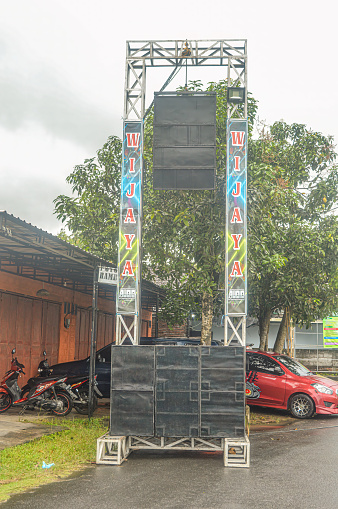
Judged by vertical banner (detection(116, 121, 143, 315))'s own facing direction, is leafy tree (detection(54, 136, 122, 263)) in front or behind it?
behind

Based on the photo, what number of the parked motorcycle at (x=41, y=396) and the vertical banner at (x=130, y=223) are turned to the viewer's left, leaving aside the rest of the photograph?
1

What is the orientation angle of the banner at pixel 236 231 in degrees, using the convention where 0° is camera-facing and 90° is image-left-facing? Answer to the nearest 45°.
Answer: approximately 0°

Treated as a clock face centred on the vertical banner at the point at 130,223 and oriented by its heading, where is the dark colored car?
The dark colored car is roughly at 6 o'clock from the vertical banner.

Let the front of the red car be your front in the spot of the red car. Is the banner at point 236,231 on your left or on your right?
on your right

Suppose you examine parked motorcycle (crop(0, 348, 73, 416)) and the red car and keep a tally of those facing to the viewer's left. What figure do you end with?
1

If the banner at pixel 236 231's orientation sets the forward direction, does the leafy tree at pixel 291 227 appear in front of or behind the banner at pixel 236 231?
behind

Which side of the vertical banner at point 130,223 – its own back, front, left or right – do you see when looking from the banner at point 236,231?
left

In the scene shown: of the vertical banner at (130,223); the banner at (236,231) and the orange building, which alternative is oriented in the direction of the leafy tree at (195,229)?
the orange building

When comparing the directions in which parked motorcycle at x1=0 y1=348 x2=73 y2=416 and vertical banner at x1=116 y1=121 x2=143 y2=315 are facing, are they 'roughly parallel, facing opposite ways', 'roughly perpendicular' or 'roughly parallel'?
roughly perpendicular

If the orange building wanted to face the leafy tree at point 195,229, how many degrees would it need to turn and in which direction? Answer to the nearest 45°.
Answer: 0° — it already faces it

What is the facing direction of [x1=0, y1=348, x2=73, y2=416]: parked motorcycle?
to the viewer's left

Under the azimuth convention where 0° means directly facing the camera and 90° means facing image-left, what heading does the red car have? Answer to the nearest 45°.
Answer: approximately 315°
